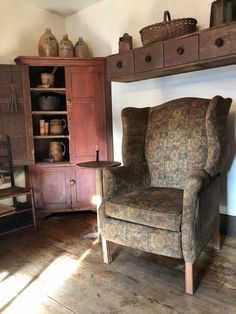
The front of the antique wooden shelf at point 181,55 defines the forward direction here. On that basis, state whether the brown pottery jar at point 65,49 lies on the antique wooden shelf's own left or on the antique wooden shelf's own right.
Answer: on the antique wooden shelf's own right

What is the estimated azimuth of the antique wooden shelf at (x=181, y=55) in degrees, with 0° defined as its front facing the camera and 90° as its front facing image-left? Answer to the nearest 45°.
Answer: approximately 45°

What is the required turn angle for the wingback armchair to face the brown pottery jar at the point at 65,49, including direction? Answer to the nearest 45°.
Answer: approximately 90° to its right

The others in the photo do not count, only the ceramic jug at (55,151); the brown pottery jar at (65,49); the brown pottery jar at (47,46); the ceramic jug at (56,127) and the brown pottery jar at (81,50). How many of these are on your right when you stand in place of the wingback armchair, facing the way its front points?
5

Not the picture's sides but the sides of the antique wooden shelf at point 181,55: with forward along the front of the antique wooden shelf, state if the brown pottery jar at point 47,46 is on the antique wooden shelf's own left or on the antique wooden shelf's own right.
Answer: on the antique wooden shelf's own right

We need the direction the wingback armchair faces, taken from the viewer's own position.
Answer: facing the viewer and to the left of the viewer

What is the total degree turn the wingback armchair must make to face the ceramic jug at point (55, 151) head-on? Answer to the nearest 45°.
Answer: approximately 90° to its right

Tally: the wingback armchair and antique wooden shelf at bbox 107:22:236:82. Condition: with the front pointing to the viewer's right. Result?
0

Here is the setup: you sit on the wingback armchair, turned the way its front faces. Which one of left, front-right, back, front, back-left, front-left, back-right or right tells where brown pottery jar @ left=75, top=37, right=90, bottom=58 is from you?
right
